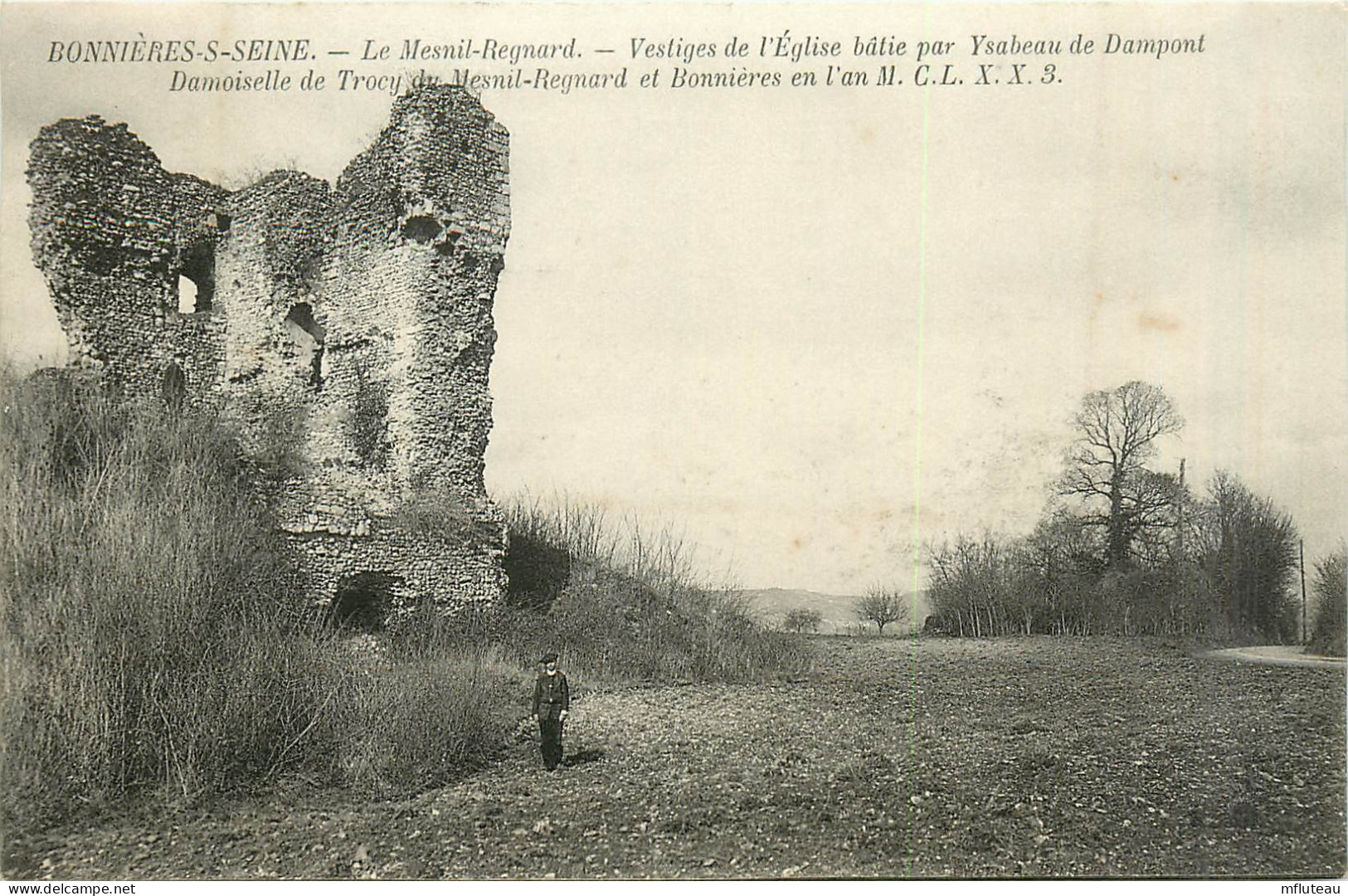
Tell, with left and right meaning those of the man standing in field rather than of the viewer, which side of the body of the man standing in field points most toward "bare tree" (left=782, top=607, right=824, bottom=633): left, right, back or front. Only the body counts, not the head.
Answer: back

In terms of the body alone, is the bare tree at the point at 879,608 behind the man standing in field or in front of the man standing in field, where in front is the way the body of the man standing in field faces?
behind

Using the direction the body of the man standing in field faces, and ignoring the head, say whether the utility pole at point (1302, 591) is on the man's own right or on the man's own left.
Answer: on the man's own left

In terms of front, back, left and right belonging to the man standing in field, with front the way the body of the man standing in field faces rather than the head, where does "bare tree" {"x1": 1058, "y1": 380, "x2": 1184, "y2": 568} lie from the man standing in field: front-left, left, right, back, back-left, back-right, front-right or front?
back-left

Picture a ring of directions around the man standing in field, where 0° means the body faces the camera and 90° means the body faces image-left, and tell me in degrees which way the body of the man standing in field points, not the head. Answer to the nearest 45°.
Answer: approximately 0°
